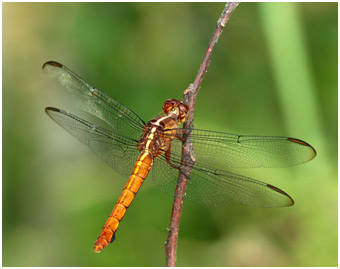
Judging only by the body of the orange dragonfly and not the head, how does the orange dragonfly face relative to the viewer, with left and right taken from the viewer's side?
facing away from the viewer and to the right of the viewer
